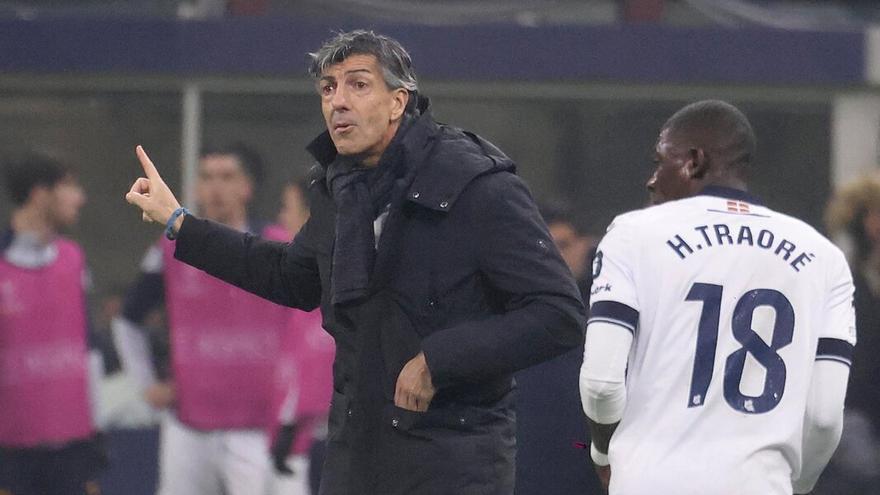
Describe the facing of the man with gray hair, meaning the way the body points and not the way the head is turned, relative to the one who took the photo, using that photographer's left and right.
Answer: facing the viewer and to the left of the viewer

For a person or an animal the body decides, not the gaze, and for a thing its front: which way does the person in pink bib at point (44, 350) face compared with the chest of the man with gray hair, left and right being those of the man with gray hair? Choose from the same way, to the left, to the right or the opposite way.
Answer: to the left

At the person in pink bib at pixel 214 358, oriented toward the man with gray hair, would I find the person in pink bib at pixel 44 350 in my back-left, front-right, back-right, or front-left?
back-right

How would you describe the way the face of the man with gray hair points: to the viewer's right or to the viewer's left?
to the viewer's left

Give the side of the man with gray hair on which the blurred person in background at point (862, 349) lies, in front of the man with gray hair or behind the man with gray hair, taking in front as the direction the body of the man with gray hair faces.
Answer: behind

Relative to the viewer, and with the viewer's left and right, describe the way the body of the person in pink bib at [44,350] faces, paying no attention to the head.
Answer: facing the viewer and to the right of the viewer

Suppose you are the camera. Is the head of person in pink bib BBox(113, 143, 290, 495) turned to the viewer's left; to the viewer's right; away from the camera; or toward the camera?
toward the camera
